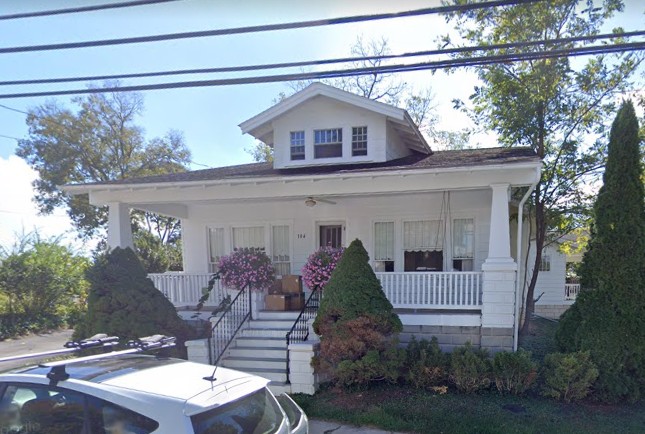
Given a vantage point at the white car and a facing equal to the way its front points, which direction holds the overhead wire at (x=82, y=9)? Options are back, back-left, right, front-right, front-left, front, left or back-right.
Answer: front-right

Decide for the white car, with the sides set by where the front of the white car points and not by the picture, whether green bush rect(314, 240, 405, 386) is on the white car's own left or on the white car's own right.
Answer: on the white car's own right

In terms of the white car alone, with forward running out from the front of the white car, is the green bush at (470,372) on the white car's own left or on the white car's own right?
on the white car's own right

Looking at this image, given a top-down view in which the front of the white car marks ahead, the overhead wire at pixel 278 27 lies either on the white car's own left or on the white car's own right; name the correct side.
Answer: on the white car's own right

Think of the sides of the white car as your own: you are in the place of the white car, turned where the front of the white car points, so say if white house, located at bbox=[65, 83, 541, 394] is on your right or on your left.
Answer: on your right

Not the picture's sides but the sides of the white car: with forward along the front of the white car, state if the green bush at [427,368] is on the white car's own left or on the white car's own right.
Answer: on the white car's own right

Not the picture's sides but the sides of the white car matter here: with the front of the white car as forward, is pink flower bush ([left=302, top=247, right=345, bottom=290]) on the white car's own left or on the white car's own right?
on the white car's own right

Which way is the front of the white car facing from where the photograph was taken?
facing away from the viewer and to the left of the viewer
